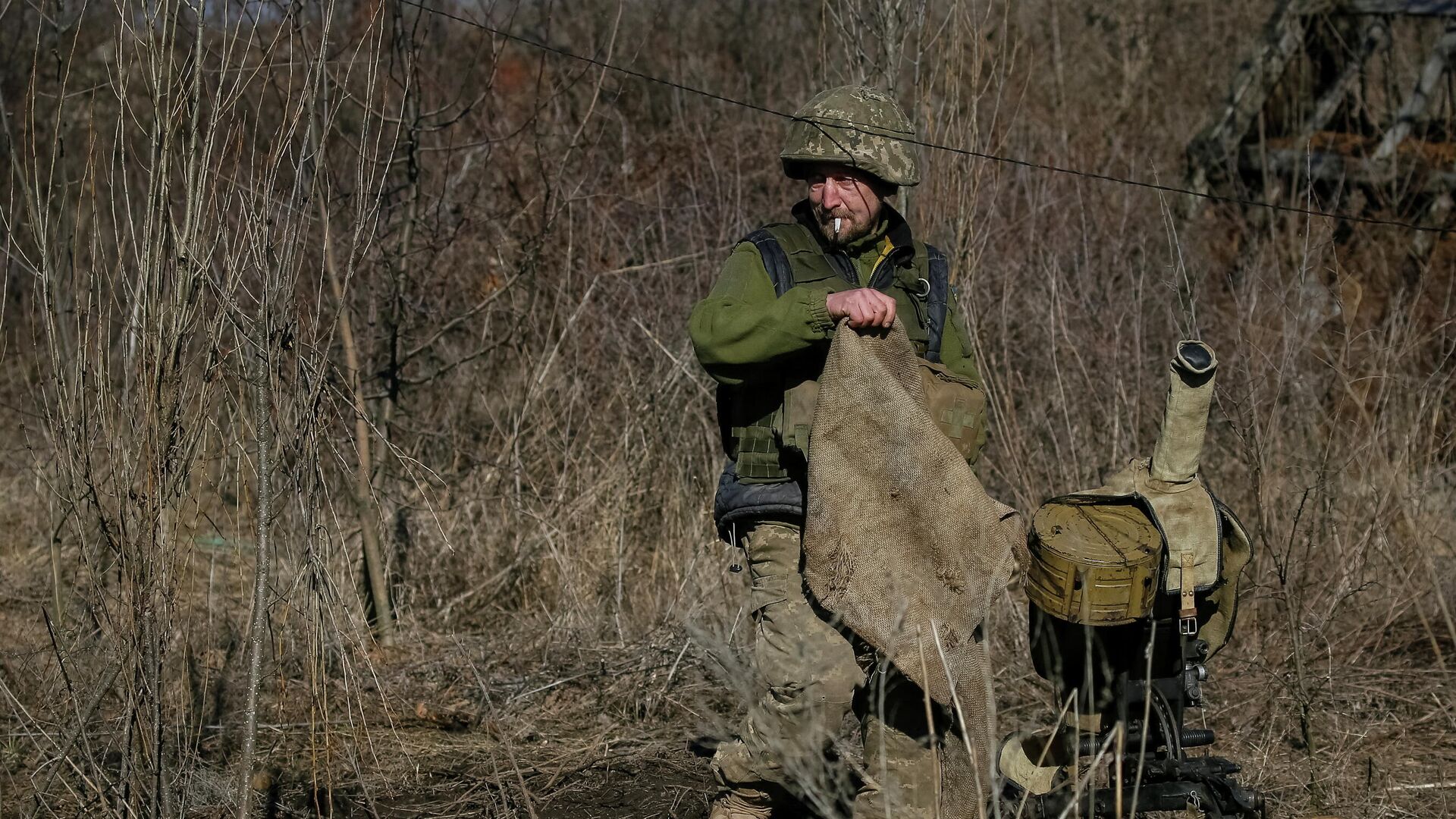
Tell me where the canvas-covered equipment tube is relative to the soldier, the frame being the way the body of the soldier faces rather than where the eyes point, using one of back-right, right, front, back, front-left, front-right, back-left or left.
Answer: front-left

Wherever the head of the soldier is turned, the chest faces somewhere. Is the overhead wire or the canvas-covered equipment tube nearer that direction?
the canvas-covered equipment tube
